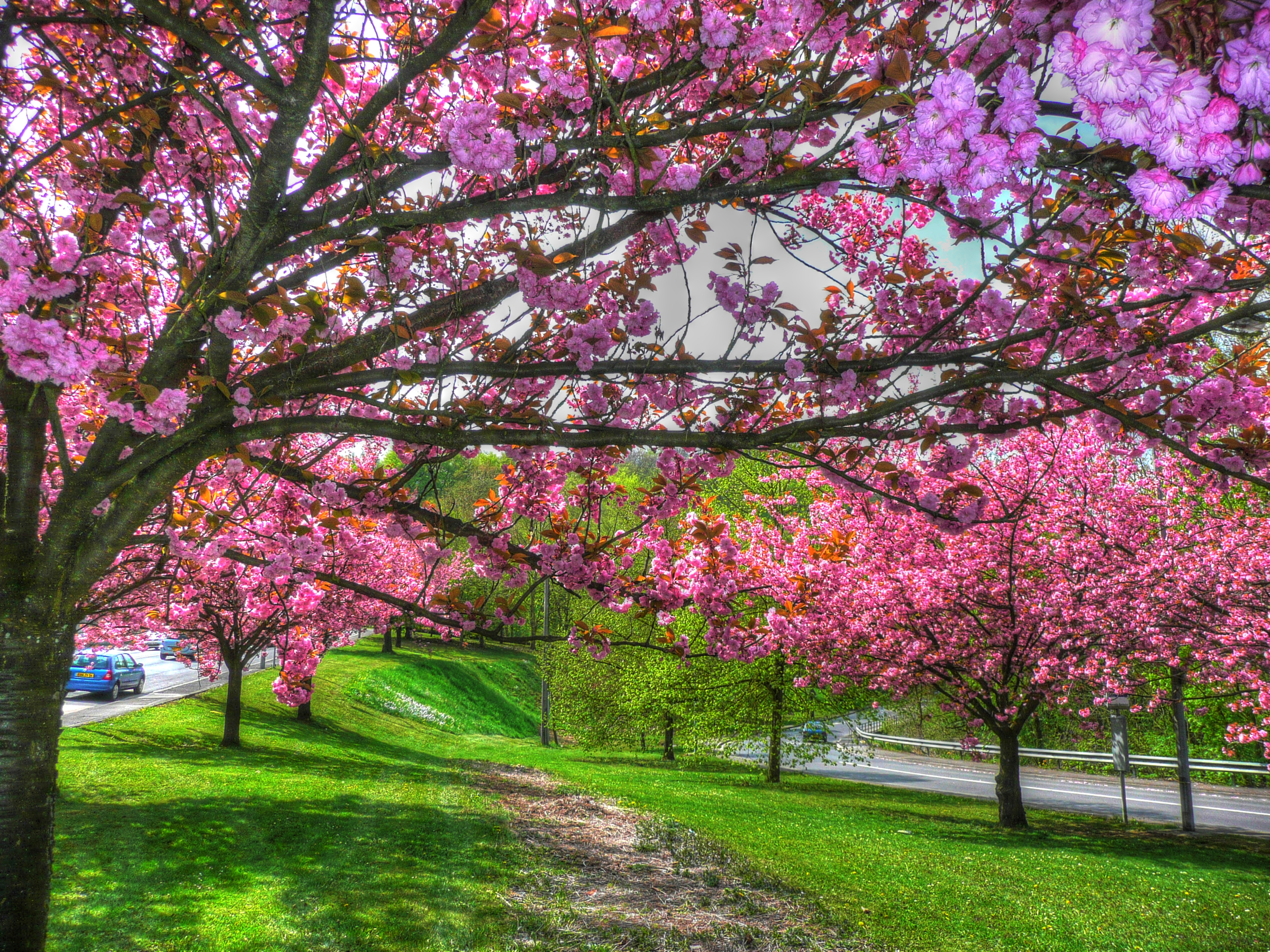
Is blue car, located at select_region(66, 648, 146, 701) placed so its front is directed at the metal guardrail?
no

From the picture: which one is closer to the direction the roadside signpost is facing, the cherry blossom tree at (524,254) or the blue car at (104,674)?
the blue car

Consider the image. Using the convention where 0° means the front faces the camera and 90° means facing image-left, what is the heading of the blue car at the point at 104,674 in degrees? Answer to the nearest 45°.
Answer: approximately 225°

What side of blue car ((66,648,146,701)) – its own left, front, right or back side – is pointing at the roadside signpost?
right

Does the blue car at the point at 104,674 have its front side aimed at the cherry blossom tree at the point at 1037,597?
no

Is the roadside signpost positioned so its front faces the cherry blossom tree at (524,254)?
no

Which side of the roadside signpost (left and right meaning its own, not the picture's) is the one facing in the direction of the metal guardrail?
front

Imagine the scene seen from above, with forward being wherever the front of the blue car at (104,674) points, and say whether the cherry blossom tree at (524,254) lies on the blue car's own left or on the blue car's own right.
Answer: on the blue car's own right
